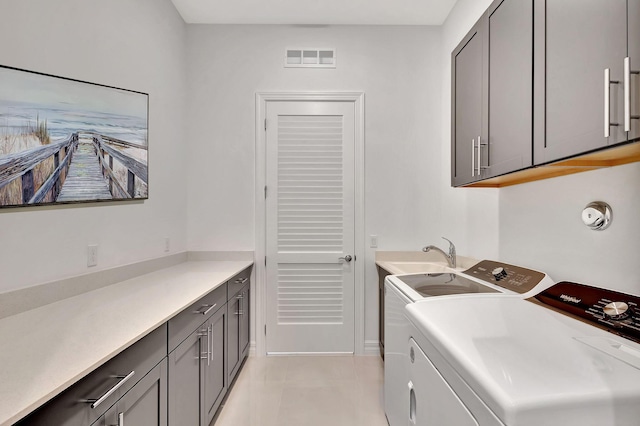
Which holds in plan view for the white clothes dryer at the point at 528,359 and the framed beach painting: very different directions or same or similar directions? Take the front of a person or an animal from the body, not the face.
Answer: very different directions

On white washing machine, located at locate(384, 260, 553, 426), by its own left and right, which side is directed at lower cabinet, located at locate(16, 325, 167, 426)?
front

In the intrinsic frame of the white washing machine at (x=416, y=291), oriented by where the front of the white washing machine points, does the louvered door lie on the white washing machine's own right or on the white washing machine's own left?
on the white washing machine's own right

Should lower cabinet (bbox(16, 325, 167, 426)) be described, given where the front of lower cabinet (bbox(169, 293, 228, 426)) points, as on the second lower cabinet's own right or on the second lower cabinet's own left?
on the second lower cabinet's own right

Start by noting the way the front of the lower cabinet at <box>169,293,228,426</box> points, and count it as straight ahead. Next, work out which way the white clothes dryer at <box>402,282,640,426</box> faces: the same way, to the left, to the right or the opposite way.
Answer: the opposite way

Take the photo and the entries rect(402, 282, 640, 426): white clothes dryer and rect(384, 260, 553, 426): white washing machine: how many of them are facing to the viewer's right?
0

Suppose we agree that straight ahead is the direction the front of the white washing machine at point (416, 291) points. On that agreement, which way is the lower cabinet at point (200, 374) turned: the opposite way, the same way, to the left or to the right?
the opposite way

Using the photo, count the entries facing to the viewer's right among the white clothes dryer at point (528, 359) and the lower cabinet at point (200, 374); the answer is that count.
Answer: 1

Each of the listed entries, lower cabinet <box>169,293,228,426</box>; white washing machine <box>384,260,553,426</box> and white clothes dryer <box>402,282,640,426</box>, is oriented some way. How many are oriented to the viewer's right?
1

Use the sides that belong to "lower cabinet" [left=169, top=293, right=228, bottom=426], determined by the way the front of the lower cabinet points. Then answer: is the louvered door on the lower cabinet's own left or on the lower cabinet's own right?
on the lower cabinet's own left

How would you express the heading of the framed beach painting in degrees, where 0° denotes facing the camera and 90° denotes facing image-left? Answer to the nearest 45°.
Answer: approximately 315°

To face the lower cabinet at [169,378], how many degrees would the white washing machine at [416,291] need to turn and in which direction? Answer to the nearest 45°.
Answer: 0° — it already faces it

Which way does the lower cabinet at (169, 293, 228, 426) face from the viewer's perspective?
to the viewer's right

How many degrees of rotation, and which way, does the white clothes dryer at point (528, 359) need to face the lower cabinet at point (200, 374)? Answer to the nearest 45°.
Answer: approximately 45° to its right

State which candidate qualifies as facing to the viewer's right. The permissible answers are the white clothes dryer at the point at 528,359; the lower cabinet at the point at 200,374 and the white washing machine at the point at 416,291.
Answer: the lower cabinet
